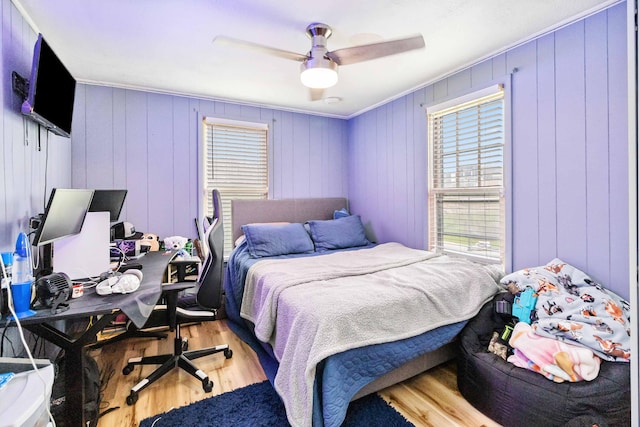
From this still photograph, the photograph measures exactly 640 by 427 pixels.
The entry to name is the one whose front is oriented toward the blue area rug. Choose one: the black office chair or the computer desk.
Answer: the computer desk

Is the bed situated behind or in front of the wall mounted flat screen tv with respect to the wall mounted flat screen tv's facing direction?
in front

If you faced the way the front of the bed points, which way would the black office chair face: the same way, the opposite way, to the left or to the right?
to the right

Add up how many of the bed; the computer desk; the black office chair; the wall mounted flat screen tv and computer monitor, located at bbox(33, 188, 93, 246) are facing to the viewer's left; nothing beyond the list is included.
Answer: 1

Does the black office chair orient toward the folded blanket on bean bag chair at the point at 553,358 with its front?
no

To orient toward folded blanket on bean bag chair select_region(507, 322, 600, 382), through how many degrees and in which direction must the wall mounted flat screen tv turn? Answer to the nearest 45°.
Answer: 0° — it already faces it

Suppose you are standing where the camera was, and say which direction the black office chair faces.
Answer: facing to the left of the viewer

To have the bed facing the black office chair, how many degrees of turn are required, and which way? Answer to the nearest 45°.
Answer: approximately 135° to its right

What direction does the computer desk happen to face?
to the viewer's right

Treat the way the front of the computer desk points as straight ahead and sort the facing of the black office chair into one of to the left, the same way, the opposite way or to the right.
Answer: the opposite way

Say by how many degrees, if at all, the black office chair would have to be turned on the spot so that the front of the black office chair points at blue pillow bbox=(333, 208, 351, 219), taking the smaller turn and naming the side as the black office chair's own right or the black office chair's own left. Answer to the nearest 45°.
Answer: approximately 135° to the black office chair's own right

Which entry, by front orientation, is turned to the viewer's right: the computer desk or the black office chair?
the computer desk

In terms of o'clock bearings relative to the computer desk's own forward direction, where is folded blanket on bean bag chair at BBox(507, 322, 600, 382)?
The folded blanket on bean bag chair is roughly at 1 o'clock from the computer desk.

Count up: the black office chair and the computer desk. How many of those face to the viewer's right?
1

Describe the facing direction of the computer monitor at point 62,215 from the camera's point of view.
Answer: facing the viewer and to the right of the viewer

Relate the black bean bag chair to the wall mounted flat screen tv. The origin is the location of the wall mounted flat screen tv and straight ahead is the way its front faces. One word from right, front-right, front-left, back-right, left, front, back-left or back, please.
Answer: front

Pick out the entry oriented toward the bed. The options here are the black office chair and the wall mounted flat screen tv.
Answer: the wall mounted flat screen tv

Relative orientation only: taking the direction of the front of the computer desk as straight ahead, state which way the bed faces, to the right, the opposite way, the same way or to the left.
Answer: to the right

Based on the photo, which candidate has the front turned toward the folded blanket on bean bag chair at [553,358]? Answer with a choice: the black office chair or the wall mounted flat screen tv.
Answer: the wall mounted flat screen tv

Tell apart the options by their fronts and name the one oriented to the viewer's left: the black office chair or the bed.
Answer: the black office chair

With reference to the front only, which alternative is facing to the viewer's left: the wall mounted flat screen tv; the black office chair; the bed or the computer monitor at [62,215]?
the black office chair
